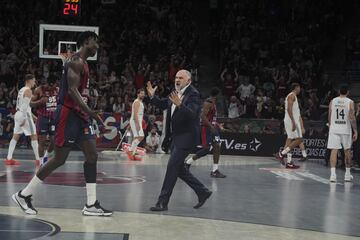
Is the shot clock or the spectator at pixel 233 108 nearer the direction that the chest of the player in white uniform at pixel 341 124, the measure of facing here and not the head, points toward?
the spectator

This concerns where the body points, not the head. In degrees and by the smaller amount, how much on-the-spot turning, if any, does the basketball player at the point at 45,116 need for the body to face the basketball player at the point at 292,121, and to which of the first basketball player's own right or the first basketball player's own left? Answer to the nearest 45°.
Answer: approximately 45° to the first basketball player's own left

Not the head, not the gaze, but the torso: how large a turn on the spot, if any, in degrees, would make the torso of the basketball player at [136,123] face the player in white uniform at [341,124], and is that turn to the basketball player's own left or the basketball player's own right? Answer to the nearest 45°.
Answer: approximately 45° to the basketball player's own right

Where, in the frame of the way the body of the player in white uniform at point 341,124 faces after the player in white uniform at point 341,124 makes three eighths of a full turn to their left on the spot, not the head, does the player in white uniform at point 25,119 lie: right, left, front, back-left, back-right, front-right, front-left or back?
front-right

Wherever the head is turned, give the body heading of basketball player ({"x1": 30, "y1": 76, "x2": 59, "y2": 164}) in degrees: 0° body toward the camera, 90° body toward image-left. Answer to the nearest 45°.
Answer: approximately 315°

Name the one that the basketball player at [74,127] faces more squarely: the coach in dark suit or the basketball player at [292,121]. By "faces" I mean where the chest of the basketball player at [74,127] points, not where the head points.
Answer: the coach in dark suit

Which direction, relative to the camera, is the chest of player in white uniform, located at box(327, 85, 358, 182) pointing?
away from the camera

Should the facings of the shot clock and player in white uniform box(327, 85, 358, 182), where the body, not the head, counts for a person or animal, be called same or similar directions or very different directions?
very different directions

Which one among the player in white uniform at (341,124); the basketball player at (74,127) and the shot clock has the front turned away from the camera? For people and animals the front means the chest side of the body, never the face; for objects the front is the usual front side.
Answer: the player in white uniform

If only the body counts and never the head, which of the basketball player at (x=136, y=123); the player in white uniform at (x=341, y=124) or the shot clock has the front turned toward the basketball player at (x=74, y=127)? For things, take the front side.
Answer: the shot clock
